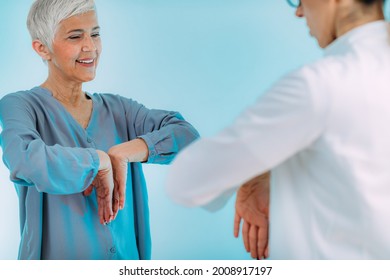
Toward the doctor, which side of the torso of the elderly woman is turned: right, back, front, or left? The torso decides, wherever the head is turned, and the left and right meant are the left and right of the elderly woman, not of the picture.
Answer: front

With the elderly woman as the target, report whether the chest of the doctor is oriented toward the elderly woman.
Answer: yes

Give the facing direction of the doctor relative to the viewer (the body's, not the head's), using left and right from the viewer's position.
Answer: facing away from the viewer and to the left of the viewer

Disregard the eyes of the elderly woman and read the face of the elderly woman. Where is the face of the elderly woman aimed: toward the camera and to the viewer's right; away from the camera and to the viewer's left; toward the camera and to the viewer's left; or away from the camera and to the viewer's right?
toward the camera and to the viewer's right

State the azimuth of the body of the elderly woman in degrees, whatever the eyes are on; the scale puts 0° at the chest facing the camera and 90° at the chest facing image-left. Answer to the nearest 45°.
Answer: approximately 315°

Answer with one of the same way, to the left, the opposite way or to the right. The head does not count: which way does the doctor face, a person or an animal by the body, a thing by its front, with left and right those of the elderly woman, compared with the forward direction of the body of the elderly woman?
the opposite way
